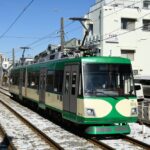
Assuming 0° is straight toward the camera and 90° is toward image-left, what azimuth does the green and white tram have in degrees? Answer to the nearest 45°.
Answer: approximately 315°
